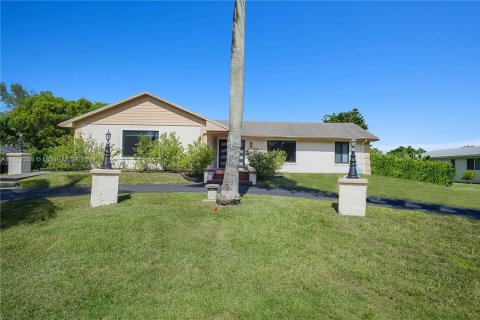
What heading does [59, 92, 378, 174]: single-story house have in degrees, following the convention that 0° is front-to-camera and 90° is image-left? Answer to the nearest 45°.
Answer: approximately 0°

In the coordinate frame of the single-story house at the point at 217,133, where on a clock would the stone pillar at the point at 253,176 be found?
The stone pillar is roughly at 11 o'clock from the single-story house.

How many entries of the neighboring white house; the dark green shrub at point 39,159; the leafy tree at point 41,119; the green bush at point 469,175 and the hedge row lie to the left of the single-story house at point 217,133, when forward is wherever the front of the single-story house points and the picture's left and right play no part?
3

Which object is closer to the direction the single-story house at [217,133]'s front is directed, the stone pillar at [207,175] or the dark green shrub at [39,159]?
the stone pillar

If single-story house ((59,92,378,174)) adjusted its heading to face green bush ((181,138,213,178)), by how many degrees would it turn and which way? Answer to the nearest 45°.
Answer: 0° — it already faces it

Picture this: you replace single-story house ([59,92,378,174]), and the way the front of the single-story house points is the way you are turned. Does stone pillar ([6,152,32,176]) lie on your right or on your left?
on your right

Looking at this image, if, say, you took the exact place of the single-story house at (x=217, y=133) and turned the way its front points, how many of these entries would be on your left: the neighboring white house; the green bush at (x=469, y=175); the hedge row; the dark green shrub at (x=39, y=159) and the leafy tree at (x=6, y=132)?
3

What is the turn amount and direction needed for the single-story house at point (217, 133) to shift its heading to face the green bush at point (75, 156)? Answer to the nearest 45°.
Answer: approximately 90° to its right

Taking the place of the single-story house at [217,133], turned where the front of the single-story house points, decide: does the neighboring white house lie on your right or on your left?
on your left

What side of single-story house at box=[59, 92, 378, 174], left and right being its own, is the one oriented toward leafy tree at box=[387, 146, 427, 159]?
left

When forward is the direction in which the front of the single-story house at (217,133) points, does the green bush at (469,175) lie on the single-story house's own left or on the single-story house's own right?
on the single-story house's own left

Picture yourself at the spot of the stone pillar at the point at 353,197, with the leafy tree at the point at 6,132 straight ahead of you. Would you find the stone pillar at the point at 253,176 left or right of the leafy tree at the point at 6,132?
right
